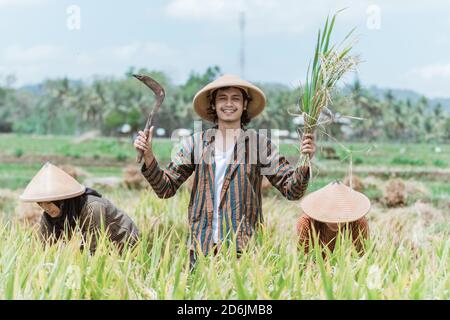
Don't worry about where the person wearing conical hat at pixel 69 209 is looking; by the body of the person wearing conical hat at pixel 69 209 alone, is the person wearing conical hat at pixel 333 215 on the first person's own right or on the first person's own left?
on the first person's own left

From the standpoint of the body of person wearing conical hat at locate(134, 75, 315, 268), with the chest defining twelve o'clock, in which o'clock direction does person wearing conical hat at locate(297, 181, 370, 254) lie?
person wearing conical hat at locate(297, 181, 370, 254) is roughly at 9 o'clock from person wearing conical hat at locate(134, 75, 315, 268).

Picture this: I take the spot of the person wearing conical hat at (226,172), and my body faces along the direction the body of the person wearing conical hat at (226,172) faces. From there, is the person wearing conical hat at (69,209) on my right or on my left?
on my right

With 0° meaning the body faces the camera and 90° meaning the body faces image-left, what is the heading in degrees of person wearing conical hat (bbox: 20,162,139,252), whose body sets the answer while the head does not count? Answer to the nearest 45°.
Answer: approximately 45°

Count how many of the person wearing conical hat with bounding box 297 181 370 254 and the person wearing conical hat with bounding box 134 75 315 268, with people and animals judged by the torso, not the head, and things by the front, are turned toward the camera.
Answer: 2

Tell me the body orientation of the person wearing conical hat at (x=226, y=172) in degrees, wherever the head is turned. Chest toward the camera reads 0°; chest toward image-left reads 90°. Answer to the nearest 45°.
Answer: approximately 0°

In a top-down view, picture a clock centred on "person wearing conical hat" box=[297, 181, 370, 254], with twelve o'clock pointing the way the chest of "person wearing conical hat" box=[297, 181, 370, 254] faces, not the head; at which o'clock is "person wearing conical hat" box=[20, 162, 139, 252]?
"person wearing conical hat" box=[20, 162, 139, 252] is roughly at 3 o'clock from "person wearing conical hat" box=[297, 181, 370, 254].
